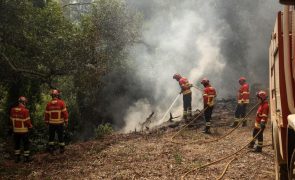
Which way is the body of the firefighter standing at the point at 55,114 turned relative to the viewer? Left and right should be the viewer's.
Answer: facing away from the viewer

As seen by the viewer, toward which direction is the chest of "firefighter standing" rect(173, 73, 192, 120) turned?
to the viewer's left

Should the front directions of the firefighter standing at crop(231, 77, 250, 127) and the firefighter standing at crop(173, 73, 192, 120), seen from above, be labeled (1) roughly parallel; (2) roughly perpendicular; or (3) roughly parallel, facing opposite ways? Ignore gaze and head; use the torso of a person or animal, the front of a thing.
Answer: roughly parallel

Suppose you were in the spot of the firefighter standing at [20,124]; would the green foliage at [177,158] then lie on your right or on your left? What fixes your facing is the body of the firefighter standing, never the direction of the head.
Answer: on your right

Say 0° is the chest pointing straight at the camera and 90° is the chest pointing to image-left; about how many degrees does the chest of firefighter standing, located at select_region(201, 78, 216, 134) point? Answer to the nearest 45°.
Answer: approximately 90°

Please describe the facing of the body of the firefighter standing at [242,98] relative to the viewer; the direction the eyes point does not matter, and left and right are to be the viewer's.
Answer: facing to the left of the viewer

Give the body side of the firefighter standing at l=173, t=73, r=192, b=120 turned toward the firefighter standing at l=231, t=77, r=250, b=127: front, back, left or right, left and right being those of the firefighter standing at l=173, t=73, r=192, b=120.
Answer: back

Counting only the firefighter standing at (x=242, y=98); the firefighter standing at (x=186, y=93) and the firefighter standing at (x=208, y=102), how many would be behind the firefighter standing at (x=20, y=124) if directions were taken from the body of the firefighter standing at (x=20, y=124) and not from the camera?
0

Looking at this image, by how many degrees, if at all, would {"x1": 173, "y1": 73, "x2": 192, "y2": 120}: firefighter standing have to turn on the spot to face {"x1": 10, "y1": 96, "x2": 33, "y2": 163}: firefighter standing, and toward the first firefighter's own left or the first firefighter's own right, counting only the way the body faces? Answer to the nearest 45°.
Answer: approximately 45° to the first firefighter's own left

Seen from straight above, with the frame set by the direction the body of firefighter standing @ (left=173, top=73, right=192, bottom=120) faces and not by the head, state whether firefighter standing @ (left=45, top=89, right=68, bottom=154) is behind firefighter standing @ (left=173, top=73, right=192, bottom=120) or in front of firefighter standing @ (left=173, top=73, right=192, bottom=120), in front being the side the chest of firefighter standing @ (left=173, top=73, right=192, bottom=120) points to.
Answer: in front

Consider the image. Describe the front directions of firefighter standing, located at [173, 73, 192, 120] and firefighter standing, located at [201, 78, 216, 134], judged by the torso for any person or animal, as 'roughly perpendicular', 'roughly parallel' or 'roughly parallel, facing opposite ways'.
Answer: roughly parallel

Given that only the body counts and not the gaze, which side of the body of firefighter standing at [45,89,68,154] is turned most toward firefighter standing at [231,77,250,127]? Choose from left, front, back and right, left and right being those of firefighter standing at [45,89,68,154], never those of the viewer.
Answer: right

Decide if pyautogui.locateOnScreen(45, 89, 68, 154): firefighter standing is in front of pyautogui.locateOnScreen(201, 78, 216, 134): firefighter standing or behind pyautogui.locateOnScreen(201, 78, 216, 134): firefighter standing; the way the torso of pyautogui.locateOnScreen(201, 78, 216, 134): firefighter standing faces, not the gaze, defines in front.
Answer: in front

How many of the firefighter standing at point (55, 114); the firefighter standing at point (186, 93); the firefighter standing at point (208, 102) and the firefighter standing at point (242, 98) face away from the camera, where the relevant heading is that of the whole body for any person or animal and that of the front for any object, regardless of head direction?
1

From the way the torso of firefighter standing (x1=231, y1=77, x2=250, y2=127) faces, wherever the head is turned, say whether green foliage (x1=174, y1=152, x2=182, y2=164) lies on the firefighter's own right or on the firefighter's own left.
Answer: on the firefighter's own left

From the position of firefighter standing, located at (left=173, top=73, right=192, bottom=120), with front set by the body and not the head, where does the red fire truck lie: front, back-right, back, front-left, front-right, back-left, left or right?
left
